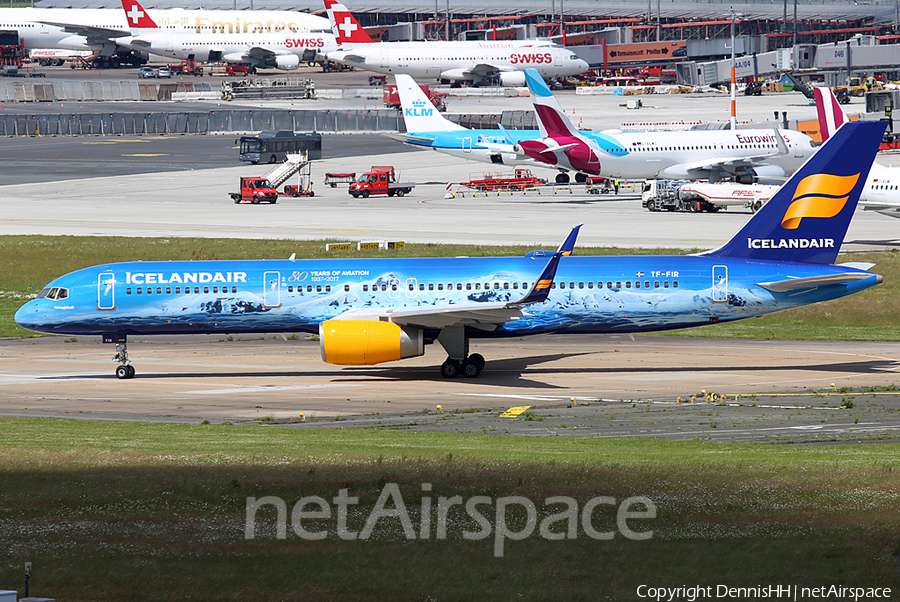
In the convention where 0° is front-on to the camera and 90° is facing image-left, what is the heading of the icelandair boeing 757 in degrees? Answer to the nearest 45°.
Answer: approximately 90°
